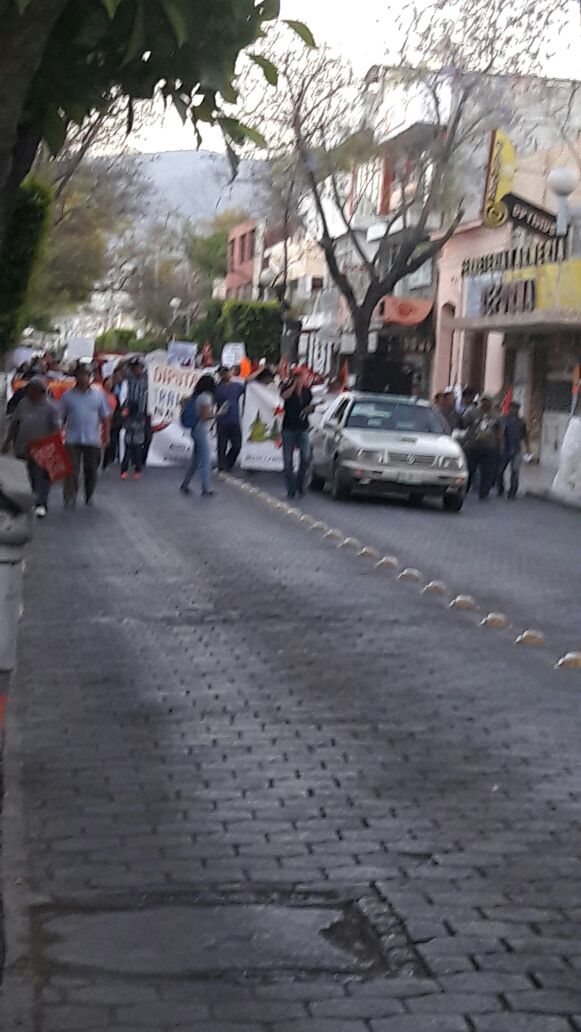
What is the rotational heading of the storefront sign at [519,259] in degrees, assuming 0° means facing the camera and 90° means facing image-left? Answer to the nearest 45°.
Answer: approximately 45°

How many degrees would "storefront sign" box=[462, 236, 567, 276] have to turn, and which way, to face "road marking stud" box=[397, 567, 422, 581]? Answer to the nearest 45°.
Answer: approximately 45° to its left

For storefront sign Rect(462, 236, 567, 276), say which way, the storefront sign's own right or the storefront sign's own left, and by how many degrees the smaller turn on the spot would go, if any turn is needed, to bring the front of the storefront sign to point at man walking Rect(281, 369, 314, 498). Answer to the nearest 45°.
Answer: approximately 45° to the storefront sign's own left

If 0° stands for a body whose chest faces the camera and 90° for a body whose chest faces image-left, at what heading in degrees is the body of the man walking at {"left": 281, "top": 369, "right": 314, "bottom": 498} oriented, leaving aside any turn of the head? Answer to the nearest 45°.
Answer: approximately 0°

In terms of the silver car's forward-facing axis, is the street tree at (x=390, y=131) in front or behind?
behind

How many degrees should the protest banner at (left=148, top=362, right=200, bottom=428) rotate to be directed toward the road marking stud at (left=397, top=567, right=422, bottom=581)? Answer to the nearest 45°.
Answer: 0° — it already faces it

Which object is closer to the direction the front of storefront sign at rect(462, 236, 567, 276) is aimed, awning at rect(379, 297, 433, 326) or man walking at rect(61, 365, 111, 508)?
the man walking
